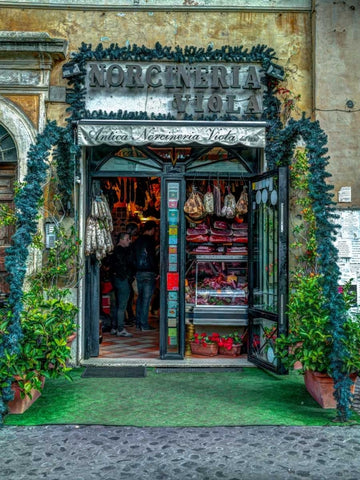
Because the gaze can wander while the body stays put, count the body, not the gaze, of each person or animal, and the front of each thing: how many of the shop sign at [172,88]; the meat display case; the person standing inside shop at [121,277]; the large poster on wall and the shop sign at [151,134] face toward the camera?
4

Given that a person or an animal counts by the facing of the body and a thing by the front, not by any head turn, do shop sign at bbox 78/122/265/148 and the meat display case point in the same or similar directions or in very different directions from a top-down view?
same or similar directions

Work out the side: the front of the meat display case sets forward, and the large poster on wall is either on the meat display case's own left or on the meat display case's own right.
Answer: on the meat display case's own left

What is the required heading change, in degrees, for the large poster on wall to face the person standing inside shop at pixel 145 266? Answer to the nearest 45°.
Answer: approximately 90° to its right

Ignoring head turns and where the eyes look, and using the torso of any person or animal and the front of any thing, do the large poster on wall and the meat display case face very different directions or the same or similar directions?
same or similar directions

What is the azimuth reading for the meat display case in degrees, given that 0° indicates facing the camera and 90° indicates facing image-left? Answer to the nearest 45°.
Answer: approximately 0°

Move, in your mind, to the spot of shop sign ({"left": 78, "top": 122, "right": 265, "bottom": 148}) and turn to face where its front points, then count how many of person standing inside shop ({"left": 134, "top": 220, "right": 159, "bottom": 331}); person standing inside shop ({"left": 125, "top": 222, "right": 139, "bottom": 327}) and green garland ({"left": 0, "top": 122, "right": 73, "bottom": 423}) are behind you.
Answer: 2

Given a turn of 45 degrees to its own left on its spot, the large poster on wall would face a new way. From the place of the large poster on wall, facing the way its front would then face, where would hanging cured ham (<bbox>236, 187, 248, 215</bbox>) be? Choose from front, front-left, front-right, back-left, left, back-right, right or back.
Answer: back-right

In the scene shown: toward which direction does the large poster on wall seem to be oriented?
toward the camera

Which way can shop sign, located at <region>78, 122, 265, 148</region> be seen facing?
toward the camera

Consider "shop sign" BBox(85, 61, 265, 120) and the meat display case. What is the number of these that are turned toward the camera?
2

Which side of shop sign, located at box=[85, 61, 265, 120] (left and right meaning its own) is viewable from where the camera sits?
front

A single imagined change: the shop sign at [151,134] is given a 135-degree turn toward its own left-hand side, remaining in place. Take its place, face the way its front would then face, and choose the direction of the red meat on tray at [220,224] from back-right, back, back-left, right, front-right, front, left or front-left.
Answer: front
